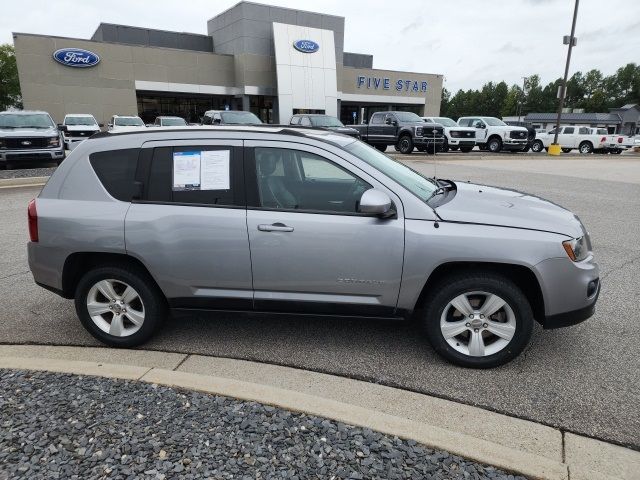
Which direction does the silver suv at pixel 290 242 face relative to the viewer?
to the viewer's right

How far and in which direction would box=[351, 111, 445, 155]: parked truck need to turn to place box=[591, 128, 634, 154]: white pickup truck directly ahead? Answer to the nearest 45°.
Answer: approximately 90° to its left

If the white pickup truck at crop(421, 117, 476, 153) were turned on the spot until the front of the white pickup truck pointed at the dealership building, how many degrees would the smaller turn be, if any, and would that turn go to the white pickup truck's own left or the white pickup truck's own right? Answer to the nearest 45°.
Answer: approximately 180°

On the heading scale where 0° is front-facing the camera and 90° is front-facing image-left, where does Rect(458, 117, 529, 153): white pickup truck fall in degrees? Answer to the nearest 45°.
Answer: approximately 315°

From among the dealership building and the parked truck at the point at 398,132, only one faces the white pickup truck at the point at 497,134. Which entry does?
the dealership building

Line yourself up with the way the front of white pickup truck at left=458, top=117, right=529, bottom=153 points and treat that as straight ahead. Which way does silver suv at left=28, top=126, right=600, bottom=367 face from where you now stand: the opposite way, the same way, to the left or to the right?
to the left

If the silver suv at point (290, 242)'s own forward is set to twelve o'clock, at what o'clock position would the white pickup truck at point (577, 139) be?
The white pickup truck is roughly at 10 o'clock from the silver suv.

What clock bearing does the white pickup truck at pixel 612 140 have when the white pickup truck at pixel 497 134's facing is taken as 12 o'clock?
the white pickup truck at pixel 612 140 is roughly at 9 o'clock from the white pickup truck at pixel 497 134.

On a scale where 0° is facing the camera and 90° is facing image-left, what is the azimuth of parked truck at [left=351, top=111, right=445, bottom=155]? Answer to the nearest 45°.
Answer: approximately 315°

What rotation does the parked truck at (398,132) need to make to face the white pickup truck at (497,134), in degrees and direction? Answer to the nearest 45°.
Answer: approximately 90° to its left

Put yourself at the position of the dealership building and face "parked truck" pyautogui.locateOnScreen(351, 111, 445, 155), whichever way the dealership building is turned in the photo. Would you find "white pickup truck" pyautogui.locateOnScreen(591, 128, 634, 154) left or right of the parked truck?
left

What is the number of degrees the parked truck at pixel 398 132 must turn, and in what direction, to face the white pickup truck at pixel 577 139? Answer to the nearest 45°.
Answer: approximately 90° to its left
